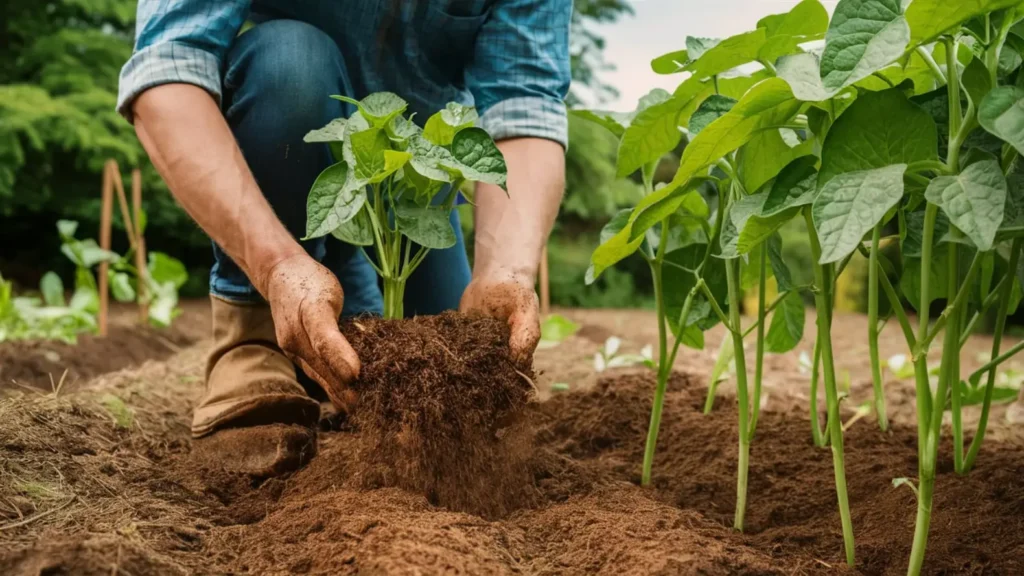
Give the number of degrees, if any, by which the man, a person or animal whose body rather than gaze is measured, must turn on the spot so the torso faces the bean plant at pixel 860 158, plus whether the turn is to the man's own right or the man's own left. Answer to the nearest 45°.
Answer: approximately 45° to the man's own left

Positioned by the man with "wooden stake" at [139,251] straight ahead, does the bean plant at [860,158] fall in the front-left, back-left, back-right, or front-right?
back-right

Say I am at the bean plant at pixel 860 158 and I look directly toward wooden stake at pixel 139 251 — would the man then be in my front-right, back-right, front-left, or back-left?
front-left

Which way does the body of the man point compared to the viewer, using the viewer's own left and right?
facing the viewer

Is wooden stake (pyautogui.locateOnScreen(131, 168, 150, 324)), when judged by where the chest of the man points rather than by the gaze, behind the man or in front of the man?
behind

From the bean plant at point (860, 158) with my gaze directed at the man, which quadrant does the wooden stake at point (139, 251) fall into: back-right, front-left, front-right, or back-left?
front-right

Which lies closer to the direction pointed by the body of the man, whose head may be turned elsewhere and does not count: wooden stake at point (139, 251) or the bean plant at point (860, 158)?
the bean plant
